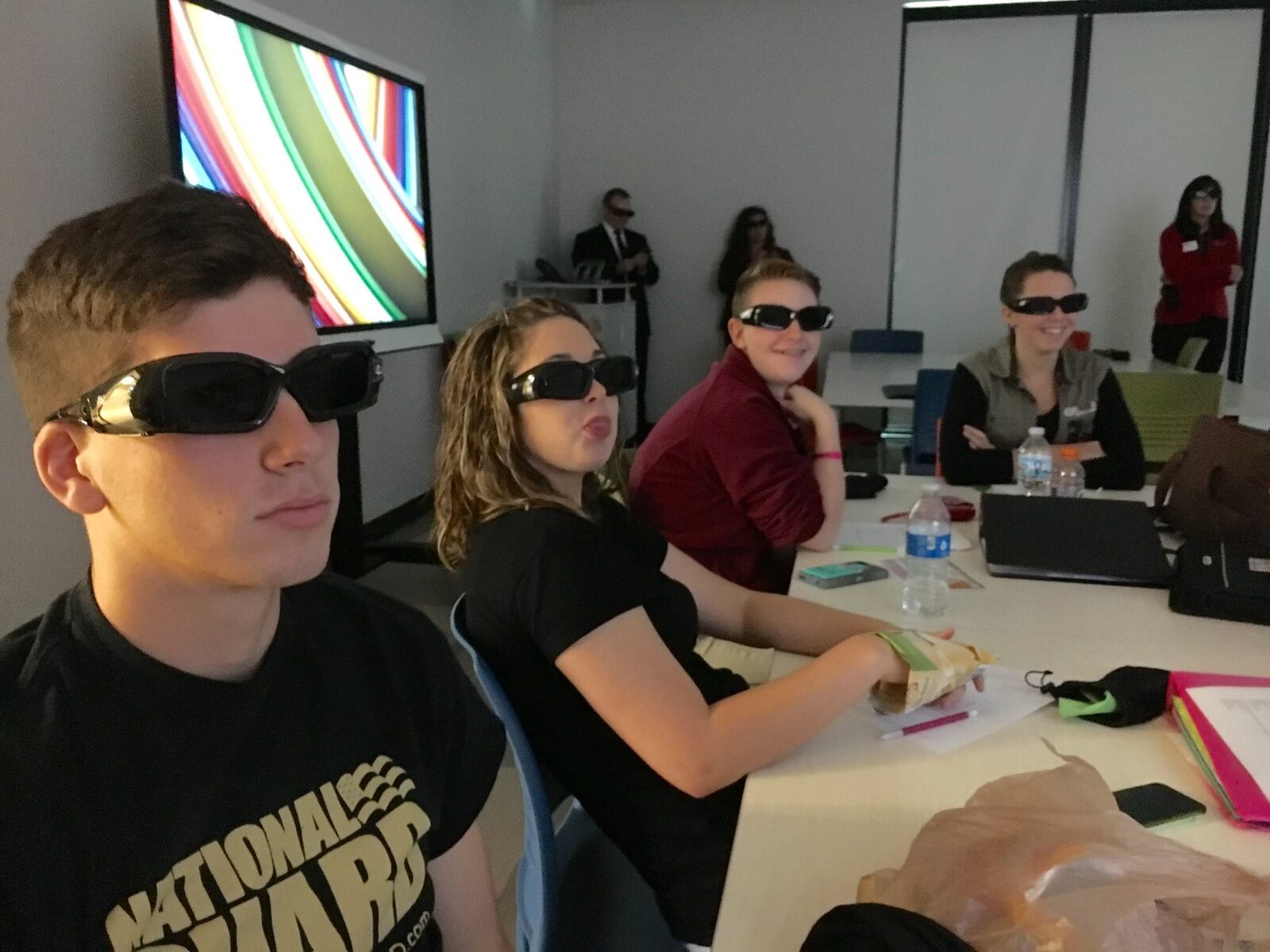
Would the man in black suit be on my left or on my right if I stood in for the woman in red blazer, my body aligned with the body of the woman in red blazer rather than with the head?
on my right

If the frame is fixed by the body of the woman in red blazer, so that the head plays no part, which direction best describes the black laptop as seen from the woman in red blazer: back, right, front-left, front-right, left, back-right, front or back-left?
front

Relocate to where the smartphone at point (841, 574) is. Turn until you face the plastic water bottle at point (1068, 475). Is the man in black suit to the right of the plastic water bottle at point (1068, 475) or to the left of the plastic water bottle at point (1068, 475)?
left

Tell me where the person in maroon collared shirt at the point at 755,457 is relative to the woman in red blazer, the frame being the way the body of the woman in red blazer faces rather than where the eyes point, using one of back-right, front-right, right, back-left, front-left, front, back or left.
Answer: front

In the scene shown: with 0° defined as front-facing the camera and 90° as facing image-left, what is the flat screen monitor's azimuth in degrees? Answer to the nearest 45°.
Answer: approximately 315°

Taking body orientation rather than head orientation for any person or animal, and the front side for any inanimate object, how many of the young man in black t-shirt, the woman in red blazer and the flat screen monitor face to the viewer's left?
0

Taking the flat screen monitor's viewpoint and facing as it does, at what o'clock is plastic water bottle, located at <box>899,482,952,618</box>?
The plastic water bottle is roughly at 1 o'clock from the flat screen monitor.

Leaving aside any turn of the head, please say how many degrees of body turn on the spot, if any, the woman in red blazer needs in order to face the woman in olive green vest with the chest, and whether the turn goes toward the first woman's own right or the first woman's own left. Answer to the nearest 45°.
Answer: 0° — they already face them

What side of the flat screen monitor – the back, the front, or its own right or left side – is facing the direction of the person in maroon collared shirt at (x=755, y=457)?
front

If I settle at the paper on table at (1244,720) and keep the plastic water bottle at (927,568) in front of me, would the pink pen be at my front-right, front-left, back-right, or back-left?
front-left

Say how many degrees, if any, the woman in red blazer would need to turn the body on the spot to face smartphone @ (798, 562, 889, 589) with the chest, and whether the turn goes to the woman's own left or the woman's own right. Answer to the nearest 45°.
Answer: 0° — they already face it

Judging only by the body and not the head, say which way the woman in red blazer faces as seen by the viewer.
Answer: toward the camera

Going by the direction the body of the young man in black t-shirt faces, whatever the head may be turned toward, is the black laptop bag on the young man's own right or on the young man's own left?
on the young man's own left

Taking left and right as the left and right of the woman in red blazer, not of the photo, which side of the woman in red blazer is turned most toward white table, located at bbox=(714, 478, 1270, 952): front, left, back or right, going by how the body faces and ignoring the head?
front

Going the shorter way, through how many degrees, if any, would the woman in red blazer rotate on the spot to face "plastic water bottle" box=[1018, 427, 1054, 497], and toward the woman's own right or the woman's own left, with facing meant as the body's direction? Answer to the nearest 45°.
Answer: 0° — they already face it

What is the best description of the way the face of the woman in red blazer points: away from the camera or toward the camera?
toward the camera
